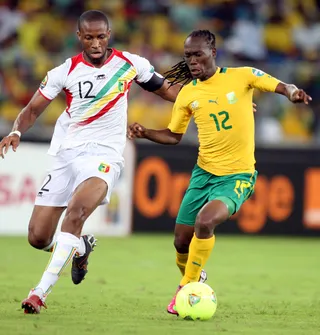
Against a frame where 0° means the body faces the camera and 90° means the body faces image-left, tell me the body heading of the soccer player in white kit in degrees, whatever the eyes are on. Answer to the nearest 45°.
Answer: approximately 0°

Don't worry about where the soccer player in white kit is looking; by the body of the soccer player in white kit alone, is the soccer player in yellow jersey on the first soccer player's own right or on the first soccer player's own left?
on the first soccer player's own left
